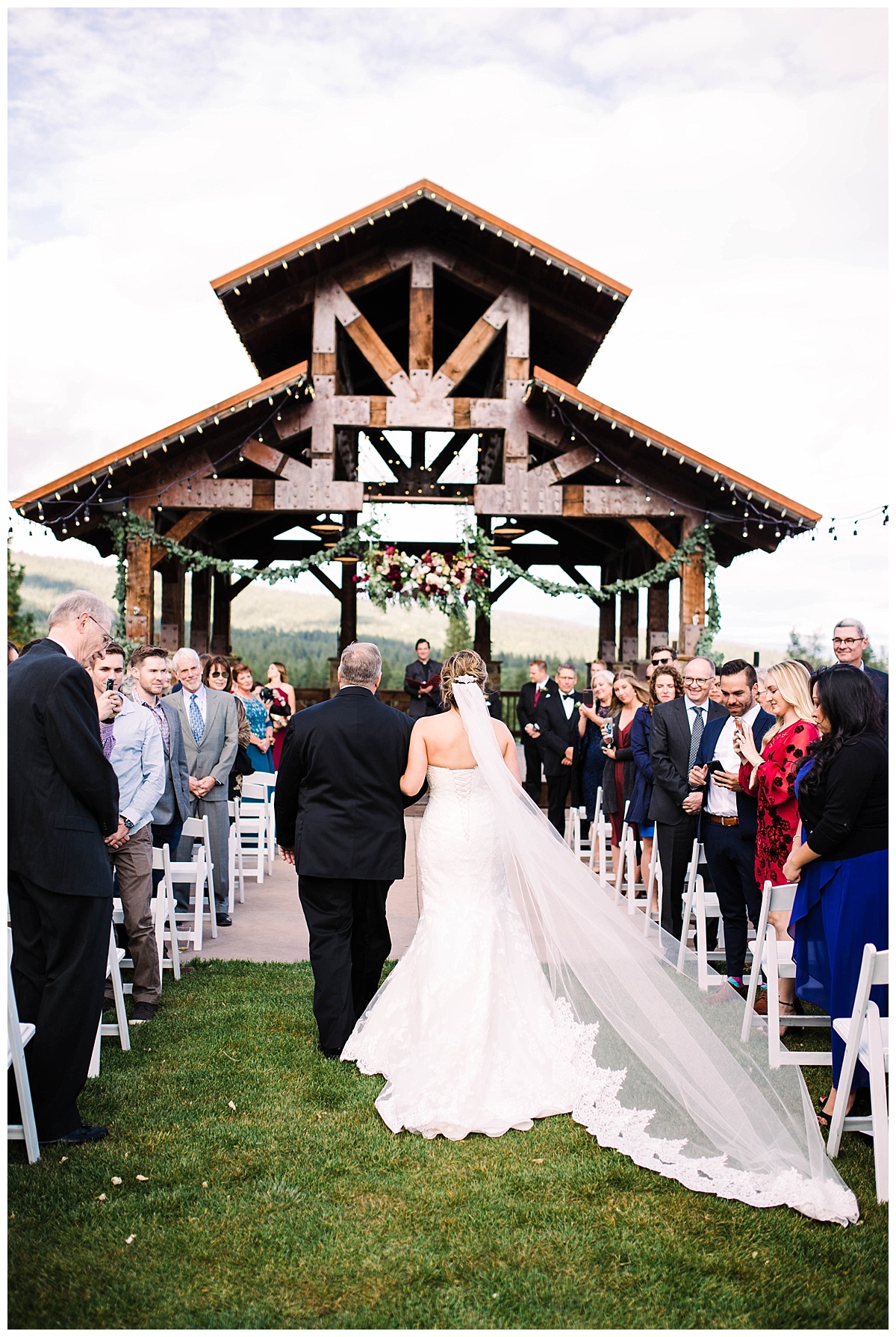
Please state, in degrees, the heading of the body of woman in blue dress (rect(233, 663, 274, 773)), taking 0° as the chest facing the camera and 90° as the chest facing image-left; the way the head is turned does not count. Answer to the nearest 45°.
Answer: approximately 315°

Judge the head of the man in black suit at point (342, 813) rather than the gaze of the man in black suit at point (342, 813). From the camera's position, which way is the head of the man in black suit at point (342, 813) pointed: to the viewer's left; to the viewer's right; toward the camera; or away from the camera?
away from the camera

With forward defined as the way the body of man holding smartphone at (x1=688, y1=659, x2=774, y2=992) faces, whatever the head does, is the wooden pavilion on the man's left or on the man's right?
on the man's right

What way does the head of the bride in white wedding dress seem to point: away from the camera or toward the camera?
away from the camera

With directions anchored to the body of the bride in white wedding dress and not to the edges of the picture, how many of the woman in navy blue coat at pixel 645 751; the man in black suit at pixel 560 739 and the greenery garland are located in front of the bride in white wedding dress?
3

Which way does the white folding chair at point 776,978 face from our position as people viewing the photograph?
facing away from the viewer

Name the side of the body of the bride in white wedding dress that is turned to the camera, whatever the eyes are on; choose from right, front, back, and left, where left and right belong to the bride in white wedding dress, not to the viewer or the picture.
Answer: back

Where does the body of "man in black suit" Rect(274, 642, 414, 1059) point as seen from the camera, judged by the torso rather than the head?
away from the camera

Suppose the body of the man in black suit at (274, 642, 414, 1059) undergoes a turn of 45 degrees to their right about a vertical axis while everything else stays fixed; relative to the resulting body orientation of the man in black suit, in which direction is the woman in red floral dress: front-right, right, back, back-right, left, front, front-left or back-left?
front-right

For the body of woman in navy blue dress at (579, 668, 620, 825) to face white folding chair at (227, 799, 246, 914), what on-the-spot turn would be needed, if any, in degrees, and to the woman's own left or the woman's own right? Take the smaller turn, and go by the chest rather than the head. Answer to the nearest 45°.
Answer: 0° — they already face it

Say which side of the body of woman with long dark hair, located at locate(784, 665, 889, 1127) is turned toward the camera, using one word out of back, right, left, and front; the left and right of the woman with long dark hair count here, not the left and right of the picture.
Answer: left
